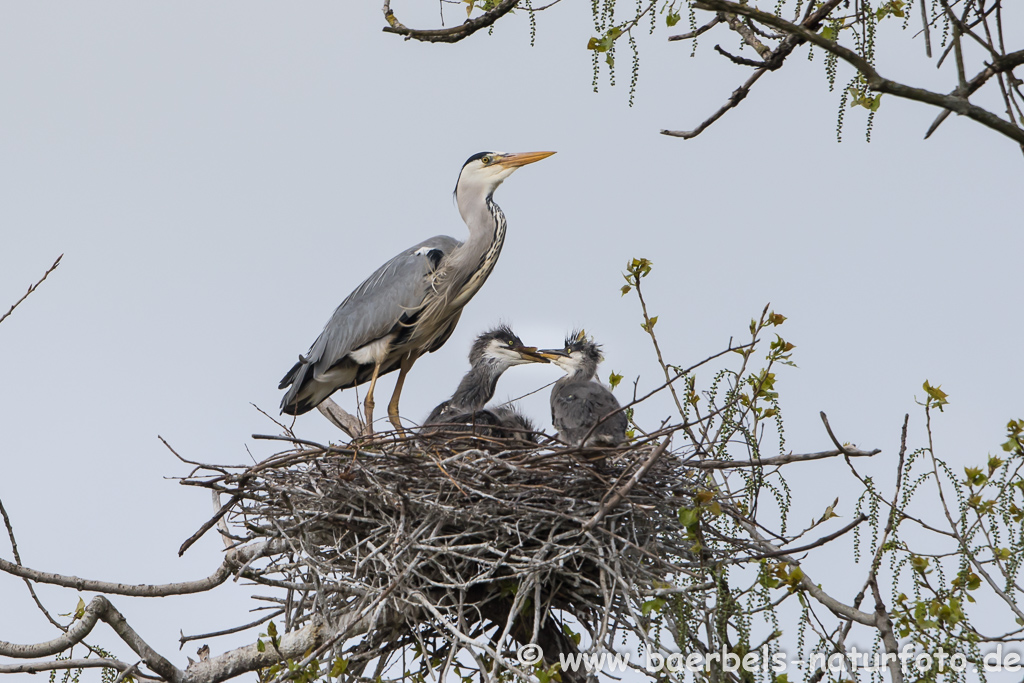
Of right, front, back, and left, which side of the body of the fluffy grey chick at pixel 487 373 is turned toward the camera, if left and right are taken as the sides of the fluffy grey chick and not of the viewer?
right

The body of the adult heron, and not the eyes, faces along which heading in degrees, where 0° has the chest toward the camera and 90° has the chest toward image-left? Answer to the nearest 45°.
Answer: approximately 270°

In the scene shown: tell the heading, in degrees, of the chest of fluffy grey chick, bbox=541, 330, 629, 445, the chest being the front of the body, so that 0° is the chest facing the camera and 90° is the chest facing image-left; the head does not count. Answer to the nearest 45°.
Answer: approximately 90°

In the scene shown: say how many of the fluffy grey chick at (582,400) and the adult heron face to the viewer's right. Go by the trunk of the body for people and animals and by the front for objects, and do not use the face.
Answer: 1

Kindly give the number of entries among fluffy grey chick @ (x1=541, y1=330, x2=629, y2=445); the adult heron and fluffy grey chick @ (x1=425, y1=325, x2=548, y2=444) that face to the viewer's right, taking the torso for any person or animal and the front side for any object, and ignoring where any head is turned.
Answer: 2

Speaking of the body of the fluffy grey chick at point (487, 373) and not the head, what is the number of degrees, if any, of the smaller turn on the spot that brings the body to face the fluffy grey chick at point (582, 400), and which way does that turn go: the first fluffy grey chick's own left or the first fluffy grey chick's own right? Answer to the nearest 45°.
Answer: approximately 45° to the first fluffy grey chick's own right

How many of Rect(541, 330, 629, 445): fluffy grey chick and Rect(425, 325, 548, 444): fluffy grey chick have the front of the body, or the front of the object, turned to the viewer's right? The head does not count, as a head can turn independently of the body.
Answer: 1

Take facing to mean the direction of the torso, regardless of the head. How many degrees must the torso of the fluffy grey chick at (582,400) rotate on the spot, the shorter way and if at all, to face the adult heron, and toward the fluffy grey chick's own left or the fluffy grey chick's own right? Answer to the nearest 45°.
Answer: approximately 45° to the fluffy grey chick's own right

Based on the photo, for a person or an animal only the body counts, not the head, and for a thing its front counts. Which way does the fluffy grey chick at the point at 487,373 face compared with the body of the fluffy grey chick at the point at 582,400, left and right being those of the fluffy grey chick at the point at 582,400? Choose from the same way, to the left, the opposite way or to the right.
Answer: the opposite way

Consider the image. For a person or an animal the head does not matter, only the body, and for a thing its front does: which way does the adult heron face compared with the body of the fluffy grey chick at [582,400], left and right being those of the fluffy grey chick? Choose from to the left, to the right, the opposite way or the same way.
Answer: the opposite way

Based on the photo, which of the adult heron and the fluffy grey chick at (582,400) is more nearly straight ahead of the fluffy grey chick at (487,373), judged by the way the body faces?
the fluffy grey chick
